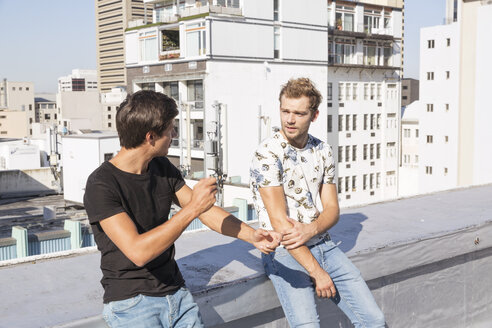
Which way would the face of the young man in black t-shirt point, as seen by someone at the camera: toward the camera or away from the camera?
away from the camera

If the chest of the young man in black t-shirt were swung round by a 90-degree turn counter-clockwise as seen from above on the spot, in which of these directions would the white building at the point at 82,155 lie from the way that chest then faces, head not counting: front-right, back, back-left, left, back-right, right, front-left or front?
front-left

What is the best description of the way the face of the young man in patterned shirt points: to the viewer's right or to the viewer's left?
to the viewer's left

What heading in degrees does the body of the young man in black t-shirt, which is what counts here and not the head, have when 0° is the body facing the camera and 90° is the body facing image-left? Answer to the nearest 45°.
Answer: approximately 315°
